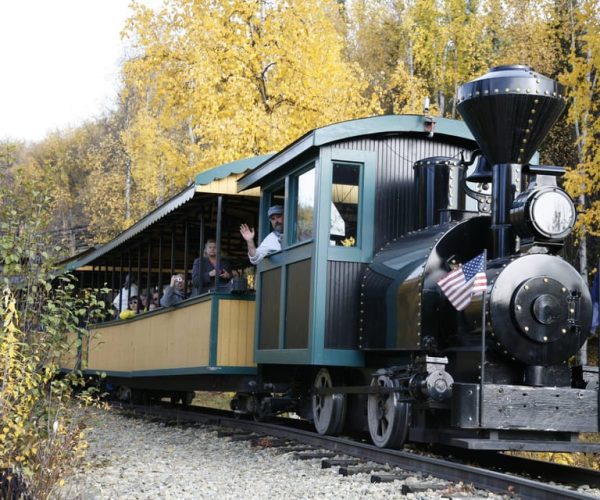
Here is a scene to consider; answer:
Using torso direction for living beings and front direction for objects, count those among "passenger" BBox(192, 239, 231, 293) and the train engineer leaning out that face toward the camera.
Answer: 2

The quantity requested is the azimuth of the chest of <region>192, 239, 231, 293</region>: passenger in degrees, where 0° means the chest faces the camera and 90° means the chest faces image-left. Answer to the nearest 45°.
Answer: approximately 0°

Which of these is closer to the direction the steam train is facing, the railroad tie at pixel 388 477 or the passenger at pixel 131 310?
the railroad tie
